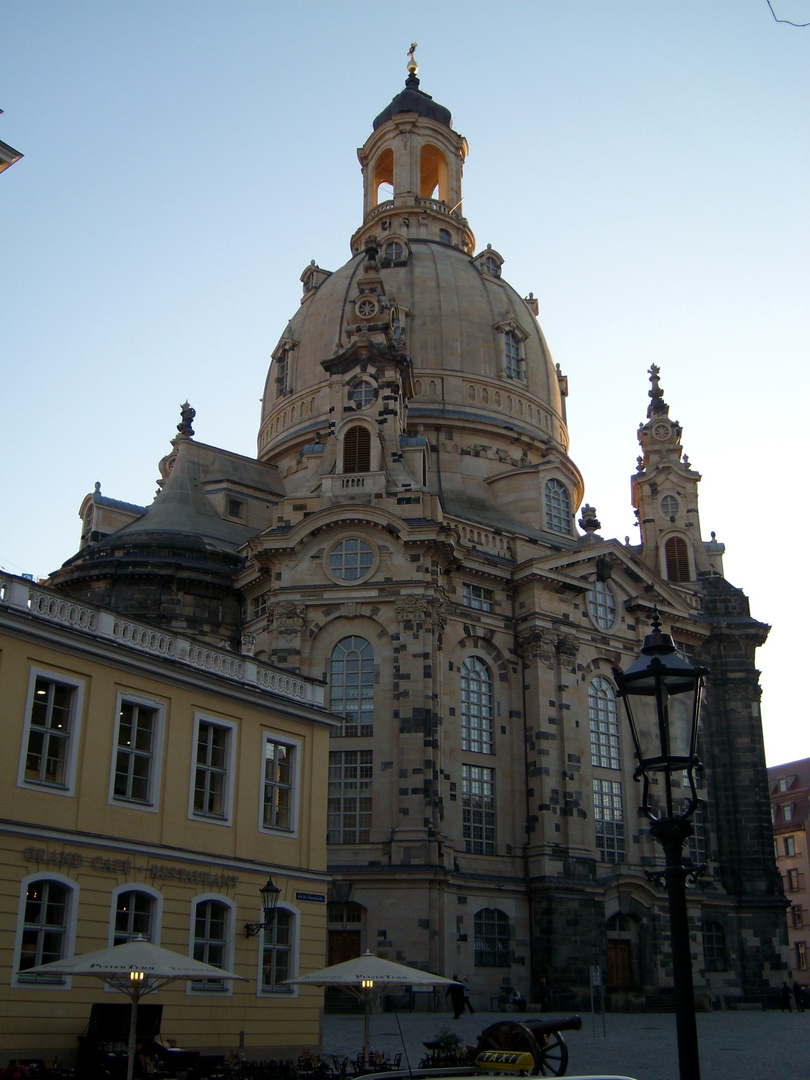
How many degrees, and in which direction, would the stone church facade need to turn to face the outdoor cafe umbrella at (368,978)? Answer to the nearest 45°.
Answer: approximately 45° to its right

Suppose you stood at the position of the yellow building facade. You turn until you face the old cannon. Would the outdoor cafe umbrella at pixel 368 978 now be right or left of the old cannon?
left

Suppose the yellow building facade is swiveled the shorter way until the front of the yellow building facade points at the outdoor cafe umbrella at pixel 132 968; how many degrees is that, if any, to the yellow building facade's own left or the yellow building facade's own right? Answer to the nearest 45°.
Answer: approximately 45° to the yellow building facade's own right

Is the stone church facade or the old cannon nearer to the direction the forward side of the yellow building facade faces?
the old cannon

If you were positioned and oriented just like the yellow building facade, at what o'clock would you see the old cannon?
The old cannon is roughly at 12 o'clock from the yellow building facade.

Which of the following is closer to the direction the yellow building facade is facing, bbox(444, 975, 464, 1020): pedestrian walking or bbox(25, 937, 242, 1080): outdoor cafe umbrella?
the outdoor cafe umbrella

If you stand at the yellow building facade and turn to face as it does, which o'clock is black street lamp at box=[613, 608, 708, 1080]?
The black street lamp is roughly at 1 o'clock from the yellow building facade.

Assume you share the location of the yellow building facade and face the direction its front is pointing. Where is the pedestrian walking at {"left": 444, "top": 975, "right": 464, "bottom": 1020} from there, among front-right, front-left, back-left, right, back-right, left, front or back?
left

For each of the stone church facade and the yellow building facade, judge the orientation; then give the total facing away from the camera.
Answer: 0

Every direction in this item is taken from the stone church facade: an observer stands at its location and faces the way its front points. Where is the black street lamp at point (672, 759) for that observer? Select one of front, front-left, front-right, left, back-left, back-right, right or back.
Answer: front-right

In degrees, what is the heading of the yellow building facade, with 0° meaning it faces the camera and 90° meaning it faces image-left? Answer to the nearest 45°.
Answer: approximately 315°

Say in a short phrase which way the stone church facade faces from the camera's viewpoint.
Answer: facing the viewer and to the right of the viewer
